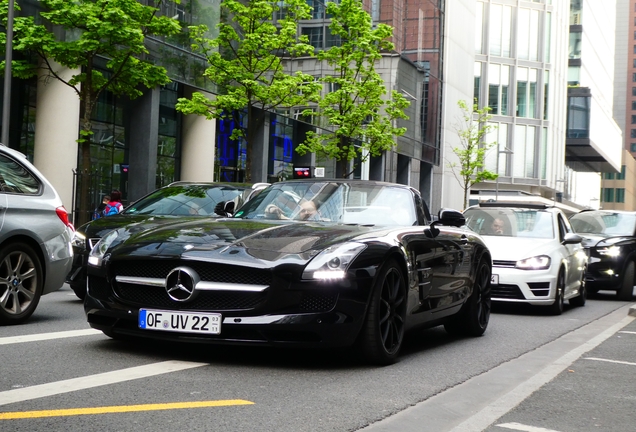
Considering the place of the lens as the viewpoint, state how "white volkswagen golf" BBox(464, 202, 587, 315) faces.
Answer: facing the viewer and to the left of the viewer

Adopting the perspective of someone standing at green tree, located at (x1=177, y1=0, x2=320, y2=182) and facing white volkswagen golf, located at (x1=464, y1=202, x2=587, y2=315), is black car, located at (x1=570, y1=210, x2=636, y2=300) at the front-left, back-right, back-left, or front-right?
front-left

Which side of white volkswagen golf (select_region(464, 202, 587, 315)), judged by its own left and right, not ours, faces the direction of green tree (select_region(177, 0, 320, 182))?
right

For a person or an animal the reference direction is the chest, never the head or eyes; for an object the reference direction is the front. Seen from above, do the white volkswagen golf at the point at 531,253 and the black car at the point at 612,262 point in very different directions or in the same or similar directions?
same or similar directions

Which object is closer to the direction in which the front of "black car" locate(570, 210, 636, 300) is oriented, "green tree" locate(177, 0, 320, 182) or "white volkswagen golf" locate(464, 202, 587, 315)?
the white volkswagen golf

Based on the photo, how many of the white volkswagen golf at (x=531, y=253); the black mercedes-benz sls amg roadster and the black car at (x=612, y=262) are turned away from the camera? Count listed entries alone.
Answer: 0

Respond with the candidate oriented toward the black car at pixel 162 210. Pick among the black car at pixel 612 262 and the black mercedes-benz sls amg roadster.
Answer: the black car at pixel 612 262

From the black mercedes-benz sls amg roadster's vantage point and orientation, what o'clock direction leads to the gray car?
The gray car is roughly at 3 o'clock from the black mercedes-benz sls amg roadster.

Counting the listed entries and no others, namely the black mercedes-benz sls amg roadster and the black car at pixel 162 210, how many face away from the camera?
0

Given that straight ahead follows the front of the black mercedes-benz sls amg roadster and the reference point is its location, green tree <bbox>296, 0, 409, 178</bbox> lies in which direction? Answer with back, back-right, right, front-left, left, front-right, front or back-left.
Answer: back-right

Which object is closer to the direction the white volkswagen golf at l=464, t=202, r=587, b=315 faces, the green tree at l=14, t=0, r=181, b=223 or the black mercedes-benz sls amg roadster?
the black mercedes-benz sls amg roadster

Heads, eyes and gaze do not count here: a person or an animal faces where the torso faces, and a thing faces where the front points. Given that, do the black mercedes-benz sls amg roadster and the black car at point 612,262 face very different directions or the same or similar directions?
same or similar directions

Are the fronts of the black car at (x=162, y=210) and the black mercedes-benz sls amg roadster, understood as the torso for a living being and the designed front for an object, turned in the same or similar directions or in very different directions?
same or similar directions

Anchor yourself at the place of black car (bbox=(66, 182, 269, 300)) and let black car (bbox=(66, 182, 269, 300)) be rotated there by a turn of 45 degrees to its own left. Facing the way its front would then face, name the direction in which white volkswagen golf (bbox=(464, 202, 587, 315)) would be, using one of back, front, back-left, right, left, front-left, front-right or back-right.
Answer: left
